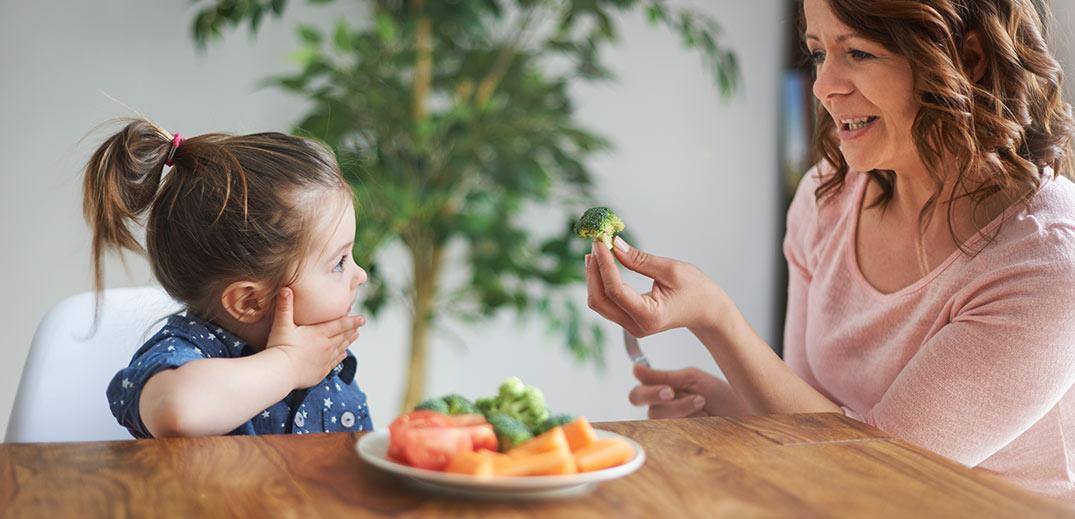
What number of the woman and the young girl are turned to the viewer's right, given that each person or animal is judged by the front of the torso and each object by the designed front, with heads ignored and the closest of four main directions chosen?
1

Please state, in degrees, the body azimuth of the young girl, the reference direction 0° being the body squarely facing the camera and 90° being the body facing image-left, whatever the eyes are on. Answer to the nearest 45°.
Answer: approximately 270°

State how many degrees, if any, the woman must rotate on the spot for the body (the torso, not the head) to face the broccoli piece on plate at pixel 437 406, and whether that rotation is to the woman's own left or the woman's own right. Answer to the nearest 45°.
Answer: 0° — they already face it

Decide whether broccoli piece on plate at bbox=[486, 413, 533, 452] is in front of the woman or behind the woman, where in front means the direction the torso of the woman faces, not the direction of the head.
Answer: in front

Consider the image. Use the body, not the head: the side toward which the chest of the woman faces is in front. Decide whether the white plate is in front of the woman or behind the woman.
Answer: in front

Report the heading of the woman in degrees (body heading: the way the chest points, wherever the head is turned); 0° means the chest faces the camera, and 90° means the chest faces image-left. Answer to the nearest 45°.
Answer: approximately 45°

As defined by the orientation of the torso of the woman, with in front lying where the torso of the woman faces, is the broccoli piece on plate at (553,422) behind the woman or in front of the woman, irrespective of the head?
in front

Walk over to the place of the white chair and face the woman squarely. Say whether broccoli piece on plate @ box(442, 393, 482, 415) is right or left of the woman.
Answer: right

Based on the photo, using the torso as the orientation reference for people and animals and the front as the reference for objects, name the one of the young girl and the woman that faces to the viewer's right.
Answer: the young girl

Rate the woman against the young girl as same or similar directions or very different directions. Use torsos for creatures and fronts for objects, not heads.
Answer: very different directions

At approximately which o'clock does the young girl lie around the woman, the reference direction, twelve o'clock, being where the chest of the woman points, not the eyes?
The young girl is roughly at 1 o'clock from the woman.

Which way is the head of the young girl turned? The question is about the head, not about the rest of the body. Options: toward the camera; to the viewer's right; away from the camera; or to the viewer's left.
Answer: to the viewer's right
